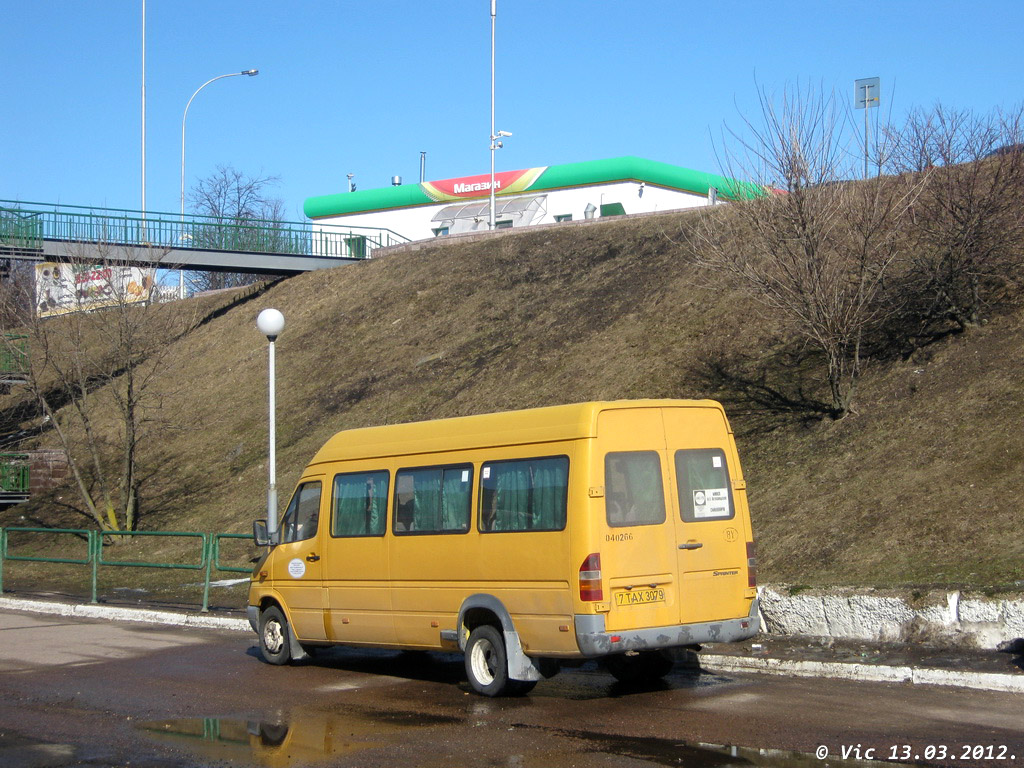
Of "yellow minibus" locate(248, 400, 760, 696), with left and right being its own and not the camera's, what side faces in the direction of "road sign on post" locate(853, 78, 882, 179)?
right

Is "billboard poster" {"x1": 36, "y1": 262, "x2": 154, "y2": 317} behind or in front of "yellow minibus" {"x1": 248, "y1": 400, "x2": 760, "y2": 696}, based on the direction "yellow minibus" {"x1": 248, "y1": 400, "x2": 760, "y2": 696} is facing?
in front

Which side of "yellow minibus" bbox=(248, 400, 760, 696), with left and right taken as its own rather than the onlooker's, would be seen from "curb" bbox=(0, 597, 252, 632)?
front

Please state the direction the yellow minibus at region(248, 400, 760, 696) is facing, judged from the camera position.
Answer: facing away from the viewer and to the left of the viewer

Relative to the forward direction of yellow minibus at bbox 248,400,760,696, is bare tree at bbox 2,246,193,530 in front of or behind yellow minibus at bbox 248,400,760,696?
in front

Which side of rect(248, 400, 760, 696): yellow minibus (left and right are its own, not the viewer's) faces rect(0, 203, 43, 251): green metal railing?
front

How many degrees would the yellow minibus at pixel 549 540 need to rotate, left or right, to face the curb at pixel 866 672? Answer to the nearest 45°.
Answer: approximately 135° to its right

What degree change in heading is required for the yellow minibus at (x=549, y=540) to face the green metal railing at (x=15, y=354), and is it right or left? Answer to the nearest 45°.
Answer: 0° — it already faces it
